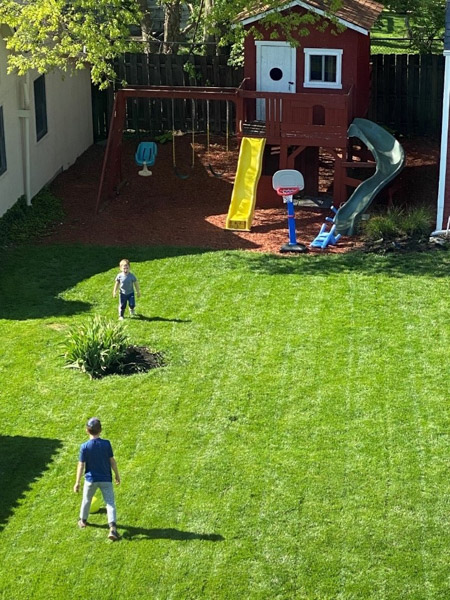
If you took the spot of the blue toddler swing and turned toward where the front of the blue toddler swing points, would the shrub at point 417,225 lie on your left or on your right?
on your left

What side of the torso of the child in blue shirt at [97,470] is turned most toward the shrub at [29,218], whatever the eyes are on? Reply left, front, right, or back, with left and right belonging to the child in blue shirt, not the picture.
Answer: front

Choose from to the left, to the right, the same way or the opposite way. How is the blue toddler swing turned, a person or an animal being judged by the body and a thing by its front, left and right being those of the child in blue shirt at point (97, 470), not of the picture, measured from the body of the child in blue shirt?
the opposite way

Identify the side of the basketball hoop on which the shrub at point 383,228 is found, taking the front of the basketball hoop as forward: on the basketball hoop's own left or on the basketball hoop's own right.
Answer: on the basketball hoop's own left

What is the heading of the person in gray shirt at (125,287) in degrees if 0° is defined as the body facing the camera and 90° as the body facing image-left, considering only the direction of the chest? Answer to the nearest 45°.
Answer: approximately 0°

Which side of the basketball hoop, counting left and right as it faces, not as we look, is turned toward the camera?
front

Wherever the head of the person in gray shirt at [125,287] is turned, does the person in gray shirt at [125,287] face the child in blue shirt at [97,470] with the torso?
yes

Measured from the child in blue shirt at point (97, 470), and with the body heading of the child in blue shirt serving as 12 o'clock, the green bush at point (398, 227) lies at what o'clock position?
The green bush is roughly at 1 o'clock from the child in blue shirt.

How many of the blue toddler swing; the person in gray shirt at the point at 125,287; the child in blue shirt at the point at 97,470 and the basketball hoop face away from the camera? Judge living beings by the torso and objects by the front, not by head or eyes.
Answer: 1

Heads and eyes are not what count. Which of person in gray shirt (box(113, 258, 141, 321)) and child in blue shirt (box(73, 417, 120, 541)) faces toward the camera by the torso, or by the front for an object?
person in gray shirt (box(113, 258, 141, 321))

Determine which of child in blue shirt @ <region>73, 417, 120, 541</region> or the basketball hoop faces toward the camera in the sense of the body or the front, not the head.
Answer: the basketball hoop

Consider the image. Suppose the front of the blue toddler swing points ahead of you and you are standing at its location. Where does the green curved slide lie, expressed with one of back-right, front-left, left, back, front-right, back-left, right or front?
front-left

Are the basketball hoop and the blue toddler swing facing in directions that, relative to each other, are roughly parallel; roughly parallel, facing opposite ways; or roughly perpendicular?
roughly parallel

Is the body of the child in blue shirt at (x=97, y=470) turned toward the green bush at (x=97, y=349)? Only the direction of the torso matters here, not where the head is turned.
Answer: yes

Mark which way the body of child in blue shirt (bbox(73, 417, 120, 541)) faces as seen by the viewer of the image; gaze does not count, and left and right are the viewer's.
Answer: facing away from the viewer

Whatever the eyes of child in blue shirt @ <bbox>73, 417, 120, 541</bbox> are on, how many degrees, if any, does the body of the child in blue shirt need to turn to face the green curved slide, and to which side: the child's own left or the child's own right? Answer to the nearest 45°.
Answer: approximately 45° to the child's own right

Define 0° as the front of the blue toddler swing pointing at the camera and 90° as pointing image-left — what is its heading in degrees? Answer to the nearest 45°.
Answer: approximately 0°

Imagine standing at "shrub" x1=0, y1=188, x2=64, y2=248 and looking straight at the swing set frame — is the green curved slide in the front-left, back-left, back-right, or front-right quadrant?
front-right
